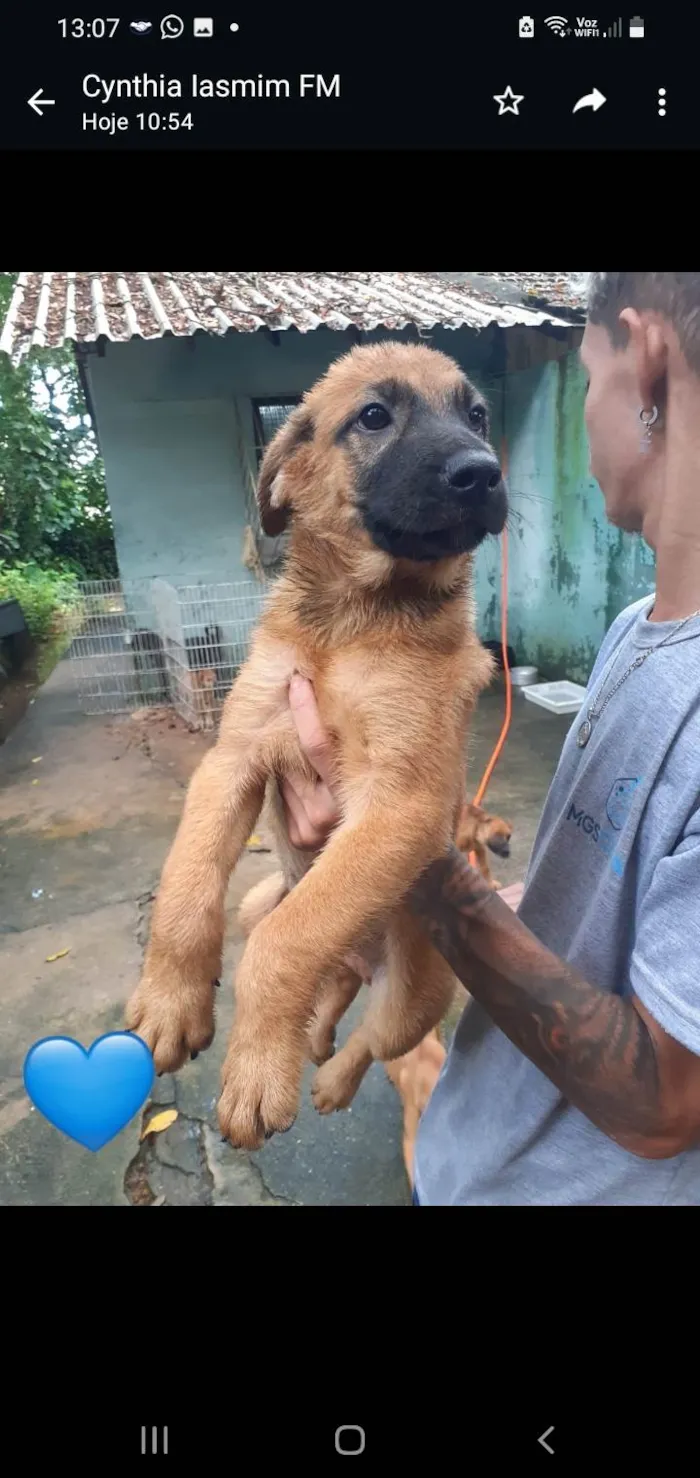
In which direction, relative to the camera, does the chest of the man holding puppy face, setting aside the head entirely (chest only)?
to the viewer's left
